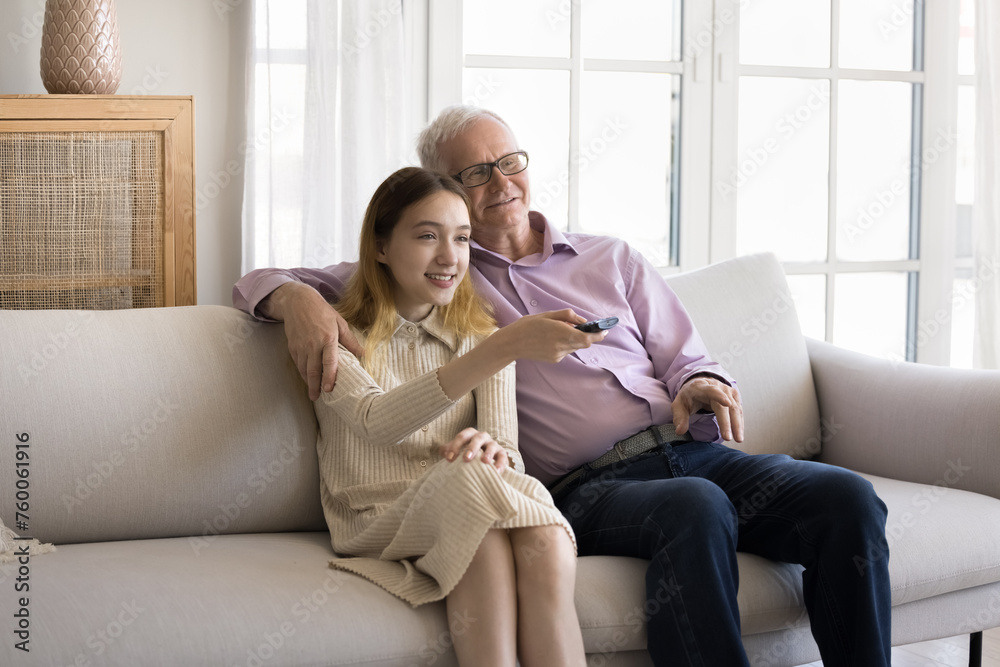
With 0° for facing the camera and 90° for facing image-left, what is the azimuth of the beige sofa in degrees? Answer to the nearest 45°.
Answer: approximately 0°

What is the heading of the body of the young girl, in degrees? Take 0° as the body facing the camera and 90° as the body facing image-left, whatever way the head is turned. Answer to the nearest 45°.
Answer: approximately 315°

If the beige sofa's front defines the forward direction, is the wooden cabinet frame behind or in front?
behind

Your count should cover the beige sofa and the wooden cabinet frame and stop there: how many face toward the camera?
2

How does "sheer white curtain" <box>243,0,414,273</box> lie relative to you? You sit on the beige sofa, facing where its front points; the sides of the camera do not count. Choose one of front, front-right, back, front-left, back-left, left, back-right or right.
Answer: back

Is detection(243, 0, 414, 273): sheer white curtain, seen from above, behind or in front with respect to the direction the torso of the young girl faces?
behind

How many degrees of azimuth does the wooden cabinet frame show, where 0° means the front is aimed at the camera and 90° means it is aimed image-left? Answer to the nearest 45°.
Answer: approximately 0°

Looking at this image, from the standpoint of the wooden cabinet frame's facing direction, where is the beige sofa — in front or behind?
in front

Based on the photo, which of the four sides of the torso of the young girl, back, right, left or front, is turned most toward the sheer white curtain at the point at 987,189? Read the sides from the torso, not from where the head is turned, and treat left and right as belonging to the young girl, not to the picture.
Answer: left
